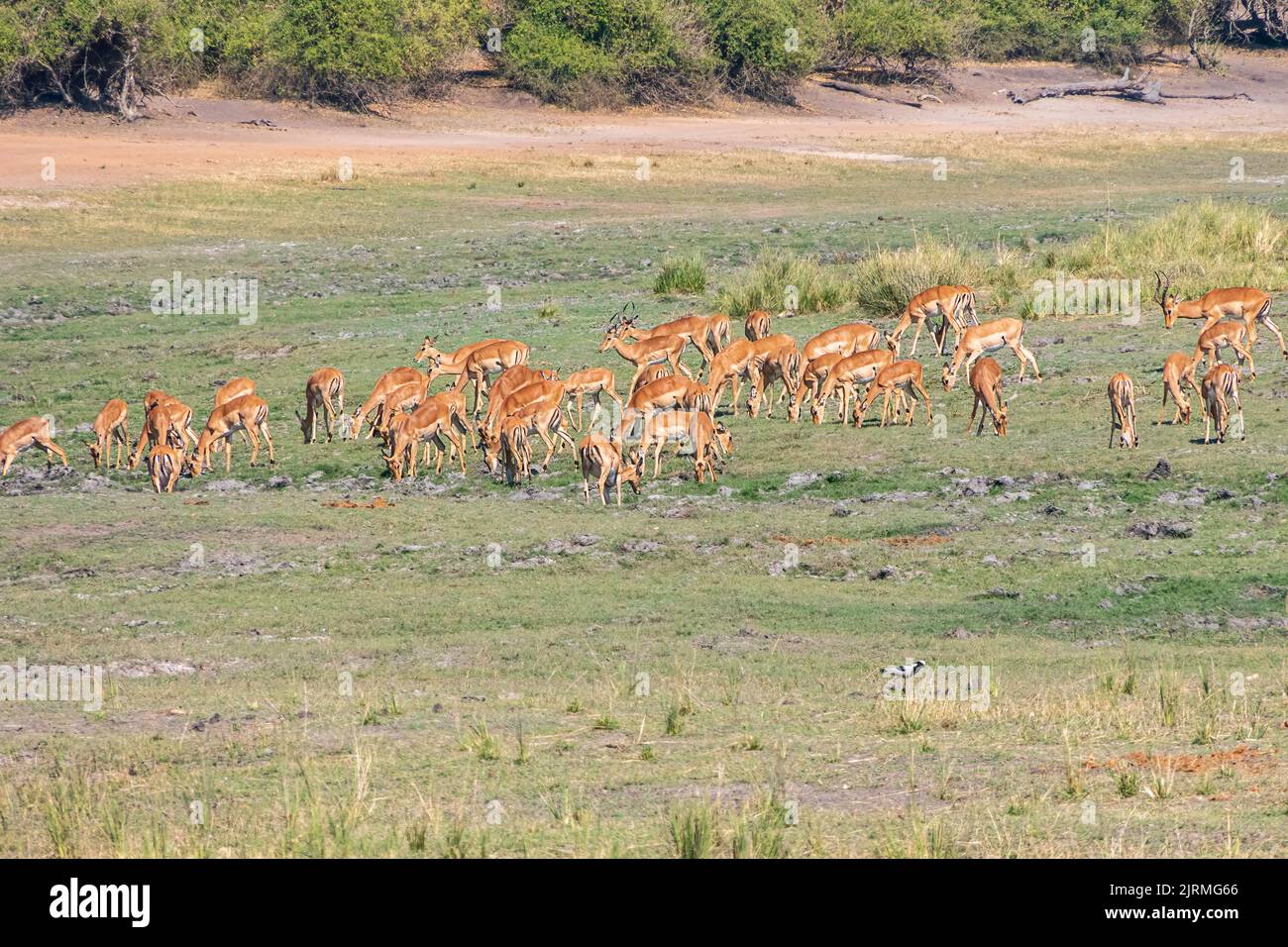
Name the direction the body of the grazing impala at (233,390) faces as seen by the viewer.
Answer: to the viewer's left

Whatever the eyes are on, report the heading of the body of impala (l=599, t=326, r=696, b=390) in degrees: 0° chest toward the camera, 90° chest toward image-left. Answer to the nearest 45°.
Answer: approximately 90°

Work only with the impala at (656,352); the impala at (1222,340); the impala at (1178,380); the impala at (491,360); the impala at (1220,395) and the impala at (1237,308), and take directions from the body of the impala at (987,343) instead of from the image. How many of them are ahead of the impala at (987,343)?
2

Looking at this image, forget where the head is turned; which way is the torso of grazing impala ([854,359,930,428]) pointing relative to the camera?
to the viewer's left

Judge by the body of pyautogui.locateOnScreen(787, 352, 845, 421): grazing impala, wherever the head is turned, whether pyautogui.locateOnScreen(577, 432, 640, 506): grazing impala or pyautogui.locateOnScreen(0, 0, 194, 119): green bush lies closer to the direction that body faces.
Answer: the grazing impala

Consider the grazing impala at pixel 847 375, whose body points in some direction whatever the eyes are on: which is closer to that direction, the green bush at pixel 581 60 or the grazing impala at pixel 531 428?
the grazing impala

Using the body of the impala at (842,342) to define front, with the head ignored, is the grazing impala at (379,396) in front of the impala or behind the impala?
in front

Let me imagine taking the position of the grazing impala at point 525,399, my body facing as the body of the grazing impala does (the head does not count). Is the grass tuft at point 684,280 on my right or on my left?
on my right

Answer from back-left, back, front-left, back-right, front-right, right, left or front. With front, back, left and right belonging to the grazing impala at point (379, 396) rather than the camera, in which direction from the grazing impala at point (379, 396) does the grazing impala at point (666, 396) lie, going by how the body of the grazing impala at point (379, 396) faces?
back-left

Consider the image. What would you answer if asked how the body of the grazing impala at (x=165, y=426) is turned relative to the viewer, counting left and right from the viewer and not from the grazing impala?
facing the viewer and to the left of the viewer

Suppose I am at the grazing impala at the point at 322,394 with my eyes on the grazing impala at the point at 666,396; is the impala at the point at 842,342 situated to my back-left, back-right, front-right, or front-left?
front-left

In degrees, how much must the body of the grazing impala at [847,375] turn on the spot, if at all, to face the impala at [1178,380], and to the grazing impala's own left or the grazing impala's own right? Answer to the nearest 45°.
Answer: approximately 180°

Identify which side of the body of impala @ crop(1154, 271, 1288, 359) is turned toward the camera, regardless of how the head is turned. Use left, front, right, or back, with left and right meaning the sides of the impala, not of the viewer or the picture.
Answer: left

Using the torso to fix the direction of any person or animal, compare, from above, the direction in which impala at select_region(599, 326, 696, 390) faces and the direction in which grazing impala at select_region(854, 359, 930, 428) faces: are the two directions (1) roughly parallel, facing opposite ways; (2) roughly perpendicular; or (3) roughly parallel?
roughly parallel

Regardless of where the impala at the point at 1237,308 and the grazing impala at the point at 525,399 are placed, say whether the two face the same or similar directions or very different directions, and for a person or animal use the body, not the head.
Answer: same or similar directions

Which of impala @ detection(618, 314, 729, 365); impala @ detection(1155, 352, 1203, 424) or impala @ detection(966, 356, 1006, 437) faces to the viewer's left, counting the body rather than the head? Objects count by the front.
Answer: impala @ detection(618, 314, 729, 365)

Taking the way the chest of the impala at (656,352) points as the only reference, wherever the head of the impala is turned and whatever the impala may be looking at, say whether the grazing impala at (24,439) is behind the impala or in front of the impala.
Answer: in front

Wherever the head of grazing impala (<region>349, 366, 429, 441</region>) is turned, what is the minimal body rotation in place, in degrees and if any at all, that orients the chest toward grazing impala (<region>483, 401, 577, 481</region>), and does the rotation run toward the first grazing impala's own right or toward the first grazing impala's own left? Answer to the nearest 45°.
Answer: approximately 135° to the first grazing impala's own left

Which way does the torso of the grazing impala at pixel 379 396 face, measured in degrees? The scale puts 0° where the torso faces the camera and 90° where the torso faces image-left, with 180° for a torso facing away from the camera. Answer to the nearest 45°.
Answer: approximately 90°
